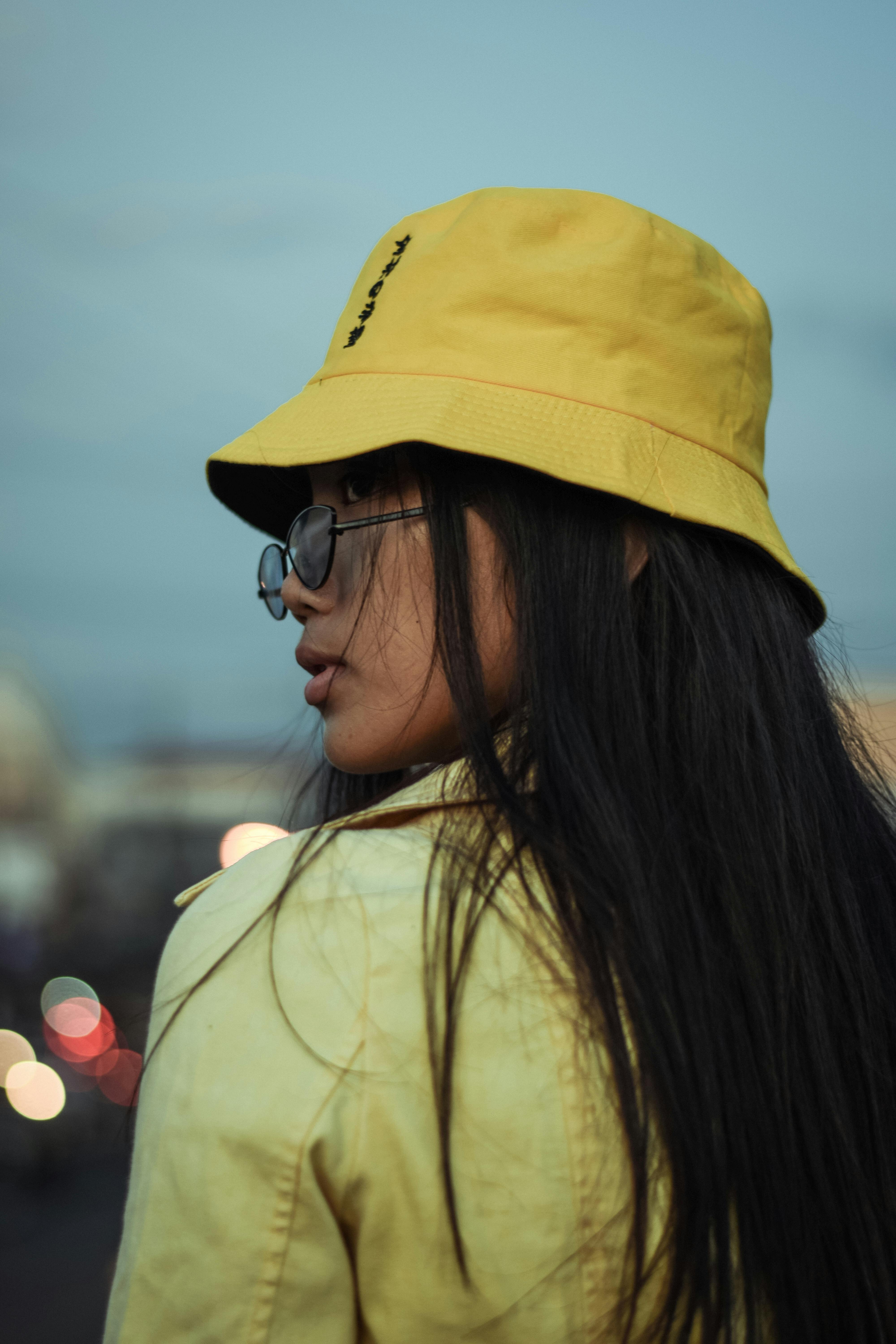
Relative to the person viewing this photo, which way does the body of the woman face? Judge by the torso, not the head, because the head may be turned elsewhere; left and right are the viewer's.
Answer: facing away from the viewer and to the left of the viewer

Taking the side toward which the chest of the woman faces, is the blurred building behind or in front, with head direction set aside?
in front

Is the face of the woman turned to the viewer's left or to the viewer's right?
to the viewer's left
